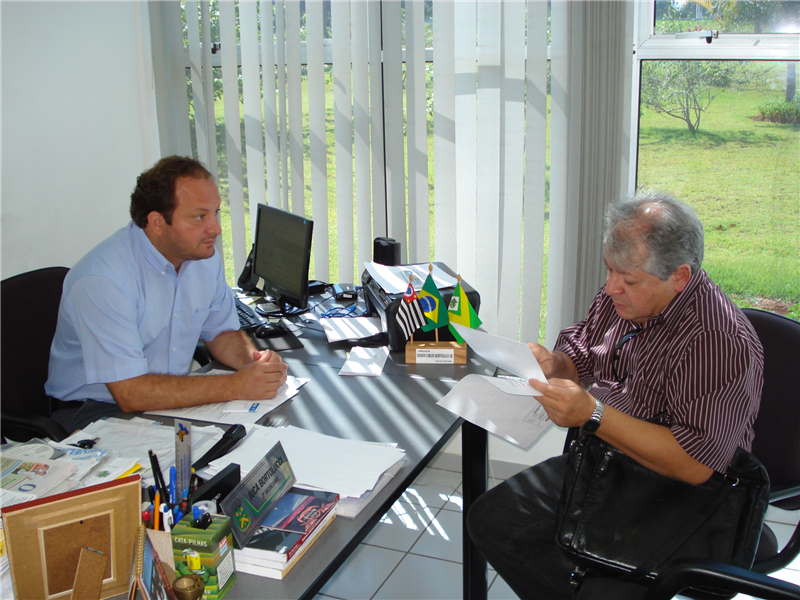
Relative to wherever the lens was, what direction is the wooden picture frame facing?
facing away from the viewer and to the left of the viewer

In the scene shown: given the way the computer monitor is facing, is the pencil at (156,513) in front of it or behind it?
in front

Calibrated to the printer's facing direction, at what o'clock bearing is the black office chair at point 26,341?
The black office chair is roughly at 1 o'clock from the printer.

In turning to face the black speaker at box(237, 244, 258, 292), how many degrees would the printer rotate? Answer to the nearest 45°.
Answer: approximately 90° to its right

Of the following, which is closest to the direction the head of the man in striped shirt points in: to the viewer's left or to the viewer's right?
to the viewer's left

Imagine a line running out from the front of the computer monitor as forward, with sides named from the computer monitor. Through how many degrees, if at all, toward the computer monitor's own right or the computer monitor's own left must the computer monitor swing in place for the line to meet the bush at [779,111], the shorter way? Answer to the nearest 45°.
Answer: approximately 135° to the computer monitor's own left

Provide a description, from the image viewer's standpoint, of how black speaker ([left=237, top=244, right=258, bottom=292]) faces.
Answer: facing the viewer and to the left of the viewer

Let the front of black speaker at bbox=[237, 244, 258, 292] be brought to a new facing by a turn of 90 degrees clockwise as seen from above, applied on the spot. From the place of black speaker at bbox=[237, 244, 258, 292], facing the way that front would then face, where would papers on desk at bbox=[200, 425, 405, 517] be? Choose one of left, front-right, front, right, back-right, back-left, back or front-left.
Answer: back-left

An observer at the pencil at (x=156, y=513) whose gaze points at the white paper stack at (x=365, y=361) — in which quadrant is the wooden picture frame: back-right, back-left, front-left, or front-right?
back-left

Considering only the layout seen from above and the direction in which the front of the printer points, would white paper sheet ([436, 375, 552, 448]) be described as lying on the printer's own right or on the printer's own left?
on the printer's own left
